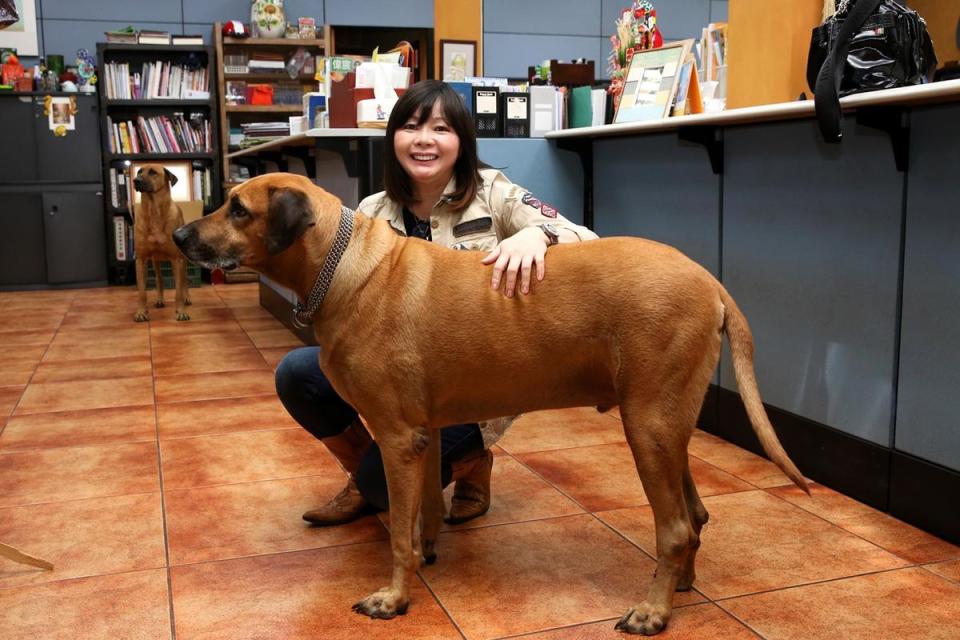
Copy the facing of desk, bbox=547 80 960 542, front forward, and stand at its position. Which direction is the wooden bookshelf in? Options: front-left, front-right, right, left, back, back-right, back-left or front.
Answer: right

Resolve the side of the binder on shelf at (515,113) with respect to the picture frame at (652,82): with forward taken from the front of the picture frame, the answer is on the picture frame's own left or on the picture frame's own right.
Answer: on the picture frame's own right

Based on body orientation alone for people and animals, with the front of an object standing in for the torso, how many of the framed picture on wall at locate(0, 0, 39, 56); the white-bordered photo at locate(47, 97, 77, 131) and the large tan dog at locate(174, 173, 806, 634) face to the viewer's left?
1

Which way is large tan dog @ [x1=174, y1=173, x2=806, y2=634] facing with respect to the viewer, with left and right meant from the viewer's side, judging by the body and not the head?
facing to the left of the viewer

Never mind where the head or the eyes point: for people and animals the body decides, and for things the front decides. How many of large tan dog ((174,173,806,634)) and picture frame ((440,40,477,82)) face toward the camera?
1

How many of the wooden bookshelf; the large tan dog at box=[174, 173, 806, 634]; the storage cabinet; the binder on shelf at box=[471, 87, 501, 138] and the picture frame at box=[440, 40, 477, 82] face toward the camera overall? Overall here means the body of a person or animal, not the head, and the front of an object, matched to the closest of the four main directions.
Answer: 4
